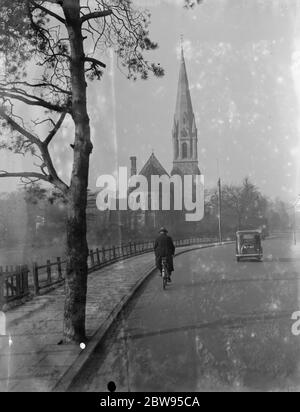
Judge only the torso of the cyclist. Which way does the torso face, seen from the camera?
away from the camera

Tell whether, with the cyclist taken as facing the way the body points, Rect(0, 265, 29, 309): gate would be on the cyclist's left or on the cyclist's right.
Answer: on the cyclist's left

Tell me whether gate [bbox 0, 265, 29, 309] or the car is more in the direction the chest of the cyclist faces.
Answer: the car

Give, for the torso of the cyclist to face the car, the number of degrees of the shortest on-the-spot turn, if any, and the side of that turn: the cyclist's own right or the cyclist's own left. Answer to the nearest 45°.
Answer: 0° — they already face it
